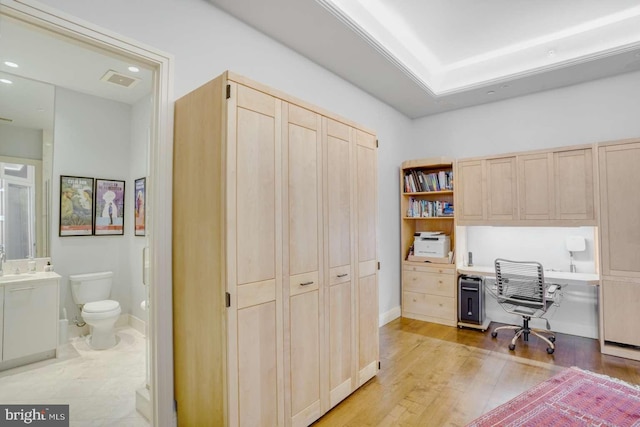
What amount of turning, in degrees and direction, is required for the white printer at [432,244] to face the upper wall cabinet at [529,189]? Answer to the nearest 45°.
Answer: approximately 90° to its left

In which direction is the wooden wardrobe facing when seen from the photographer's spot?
facing the viewer and to the right of the viewer

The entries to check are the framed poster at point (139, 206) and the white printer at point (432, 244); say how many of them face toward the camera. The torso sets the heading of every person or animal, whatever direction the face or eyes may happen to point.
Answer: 1

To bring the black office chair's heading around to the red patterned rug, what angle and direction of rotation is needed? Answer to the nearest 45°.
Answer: approximately 135° to its right

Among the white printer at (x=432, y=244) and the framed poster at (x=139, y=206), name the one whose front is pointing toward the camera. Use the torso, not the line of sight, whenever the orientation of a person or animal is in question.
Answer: the white printer

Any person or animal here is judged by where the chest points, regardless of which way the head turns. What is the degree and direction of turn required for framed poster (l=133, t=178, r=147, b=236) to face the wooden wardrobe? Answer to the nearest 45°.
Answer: approximately 90° to its left

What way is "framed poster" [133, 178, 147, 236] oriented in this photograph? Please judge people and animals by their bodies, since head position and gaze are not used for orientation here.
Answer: to the viewer's left

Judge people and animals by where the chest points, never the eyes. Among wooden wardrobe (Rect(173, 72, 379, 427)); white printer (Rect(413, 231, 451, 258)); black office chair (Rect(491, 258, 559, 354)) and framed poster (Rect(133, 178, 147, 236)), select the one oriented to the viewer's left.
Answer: the framed poster

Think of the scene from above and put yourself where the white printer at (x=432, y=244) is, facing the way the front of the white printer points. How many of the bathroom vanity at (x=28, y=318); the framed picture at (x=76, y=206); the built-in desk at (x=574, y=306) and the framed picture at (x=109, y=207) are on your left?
1

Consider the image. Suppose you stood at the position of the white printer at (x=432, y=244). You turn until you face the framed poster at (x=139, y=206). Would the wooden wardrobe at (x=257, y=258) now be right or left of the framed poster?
left

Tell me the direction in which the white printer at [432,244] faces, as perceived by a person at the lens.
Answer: facing the viewer

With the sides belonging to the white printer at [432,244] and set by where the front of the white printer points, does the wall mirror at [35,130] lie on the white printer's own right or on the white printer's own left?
on the white printer's own right

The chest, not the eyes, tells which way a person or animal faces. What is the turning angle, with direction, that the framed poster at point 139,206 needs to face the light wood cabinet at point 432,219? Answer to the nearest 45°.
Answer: approximately 135° to its left

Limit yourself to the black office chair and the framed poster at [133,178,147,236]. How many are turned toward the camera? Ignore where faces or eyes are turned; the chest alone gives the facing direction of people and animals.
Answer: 0

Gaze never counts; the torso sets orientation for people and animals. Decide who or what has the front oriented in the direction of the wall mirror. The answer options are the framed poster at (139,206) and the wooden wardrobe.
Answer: the framed poster

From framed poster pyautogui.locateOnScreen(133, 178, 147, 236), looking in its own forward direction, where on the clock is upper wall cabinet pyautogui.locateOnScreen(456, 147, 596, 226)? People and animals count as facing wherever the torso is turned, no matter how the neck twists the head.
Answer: The upper wall cabinet is roughly at 7 o'clock from the framed poster.

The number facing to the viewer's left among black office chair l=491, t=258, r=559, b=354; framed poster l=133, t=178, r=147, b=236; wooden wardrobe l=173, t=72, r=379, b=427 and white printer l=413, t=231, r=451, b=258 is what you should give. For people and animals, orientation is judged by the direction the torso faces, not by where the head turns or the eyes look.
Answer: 1

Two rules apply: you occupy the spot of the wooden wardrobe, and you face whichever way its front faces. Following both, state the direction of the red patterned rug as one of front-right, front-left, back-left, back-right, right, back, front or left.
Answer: front-left
